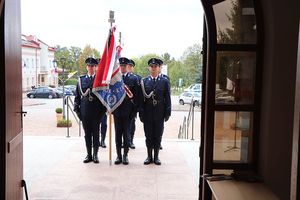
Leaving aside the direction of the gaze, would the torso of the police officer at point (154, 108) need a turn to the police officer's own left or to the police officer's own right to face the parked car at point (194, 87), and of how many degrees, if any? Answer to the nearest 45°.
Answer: approximately 180°

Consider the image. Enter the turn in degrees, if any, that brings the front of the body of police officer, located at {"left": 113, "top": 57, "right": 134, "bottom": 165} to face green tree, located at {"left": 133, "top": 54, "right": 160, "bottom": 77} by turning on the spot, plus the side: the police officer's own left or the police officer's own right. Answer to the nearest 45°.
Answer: approximately 180°

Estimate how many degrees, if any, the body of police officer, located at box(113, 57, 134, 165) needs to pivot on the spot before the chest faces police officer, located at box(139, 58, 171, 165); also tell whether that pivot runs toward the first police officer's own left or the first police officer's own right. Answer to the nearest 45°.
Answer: approximately 90° to the first police officer's own left

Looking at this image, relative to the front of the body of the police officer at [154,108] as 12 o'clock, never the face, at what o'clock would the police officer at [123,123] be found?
the police officer at [123,123] is roughly at 3 o'clock from the police officer at [154,108].

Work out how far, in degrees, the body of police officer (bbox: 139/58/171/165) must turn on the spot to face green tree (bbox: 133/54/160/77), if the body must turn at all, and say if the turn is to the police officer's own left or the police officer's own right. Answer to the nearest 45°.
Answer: approximately 180°

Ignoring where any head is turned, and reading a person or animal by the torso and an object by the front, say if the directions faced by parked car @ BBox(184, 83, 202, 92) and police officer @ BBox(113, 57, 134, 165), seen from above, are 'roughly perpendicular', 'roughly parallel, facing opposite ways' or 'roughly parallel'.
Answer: roughly perpendicular

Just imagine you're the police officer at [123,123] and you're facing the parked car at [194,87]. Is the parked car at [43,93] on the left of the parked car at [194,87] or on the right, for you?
left

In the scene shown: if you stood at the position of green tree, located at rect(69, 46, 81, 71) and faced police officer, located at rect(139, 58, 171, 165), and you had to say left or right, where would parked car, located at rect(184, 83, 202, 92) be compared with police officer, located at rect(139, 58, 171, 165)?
left

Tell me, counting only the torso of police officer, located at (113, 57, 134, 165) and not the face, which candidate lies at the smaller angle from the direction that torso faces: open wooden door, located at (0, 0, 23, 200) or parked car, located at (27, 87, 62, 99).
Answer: the open wooden door
